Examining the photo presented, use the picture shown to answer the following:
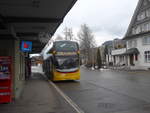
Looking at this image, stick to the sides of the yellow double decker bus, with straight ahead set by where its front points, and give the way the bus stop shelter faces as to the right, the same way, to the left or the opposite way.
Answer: to the left

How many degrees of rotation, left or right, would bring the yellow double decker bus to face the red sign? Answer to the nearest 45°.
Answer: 0° — it already faces it

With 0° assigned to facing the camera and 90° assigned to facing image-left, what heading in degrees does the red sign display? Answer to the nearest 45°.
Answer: approximately 0°

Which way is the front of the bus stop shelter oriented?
to the viewer's right

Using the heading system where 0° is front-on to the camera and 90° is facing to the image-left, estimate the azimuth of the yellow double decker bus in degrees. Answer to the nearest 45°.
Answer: approximately 0°

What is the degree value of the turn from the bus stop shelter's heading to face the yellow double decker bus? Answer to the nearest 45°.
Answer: approximately 90° to its left

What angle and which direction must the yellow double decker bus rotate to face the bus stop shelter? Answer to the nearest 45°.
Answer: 0° — it already faces it
